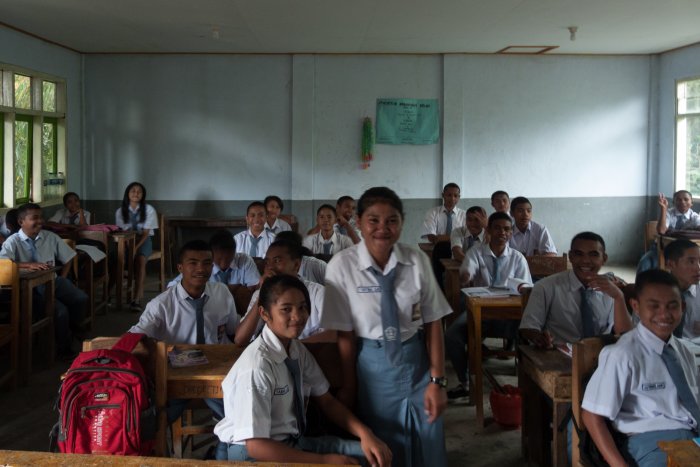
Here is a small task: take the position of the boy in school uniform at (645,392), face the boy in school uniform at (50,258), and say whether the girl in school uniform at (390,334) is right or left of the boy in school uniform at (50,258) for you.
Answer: left

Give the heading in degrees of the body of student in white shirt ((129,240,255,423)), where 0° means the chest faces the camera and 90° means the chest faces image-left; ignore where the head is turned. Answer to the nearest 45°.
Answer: approximately 0°

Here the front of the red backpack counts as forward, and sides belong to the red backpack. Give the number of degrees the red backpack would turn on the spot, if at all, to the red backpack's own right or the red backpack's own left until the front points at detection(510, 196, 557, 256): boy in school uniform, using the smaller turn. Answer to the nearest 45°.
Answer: approximately 135° to the red backpack's own left

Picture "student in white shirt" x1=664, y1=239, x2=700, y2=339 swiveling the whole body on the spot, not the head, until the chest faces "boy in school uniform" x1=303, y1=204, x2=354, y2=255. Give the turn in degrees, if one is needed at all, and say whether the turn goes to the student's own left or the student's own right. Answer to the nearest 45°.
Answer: approximately 180°

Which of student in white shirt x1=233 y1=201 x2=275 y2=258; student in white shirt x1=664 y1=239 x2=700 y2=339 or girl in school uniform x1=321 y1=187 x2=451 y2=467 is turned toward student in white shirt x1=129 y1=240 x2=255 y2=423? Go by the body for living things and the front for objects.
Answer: student in white shirt x1=233 y1=201 x2=275 y2=258

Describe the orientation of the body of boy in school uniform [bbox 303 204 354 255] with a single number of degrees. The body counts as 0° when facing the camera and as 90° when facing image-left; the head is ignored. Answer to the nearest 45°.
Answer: approximately 0°
